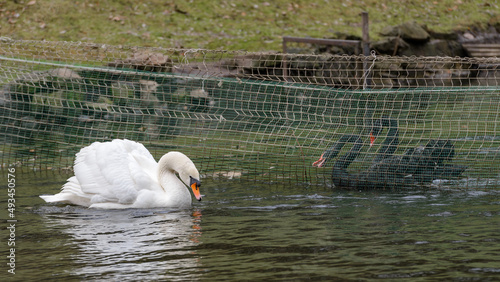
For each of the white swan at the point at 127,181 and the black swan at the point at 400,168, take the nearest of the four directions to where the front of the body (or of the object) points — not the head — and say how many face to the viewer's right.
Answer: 1

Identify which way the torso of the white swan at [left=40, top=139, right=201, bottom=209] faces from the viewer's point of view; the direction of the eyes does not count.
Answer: to the viewer's right

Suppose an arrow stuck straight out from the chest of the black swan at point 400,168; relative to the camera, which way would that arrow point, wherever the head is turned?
to the viewer's left

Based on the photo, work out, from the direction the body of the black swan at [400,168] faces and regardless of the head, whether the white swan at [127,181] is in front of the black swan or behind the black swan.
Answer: in front

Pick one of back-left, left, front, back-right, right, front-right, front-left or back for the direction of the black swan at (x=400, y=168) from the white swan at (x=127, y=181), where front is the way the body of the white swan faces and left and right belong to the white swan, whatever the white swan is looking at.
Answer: front

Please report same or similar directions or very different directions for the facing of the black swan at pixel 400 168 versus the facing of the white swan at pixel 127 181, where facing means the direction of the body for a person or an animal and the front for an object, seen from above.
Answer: very different directions
